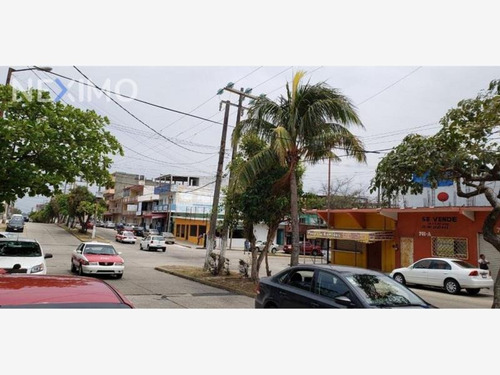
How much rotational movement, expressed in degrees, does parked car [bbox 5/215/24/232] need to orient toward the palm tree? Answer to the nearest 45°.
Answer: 0° — it already faces it

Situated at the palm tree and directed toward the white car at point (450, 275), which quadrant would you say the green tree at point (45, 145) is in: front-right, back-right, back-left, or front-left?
back-right

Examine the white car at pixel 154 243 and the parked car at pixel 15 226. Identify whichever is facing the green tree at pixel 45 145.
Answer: the parked car

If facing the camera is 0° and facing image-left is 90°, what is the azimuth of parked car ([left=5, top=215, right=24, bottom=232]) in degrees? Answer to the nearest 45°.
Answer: approximately 0°

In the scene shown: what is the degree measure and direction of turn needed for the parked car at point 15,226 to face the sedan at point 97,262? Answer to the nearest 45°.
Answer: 0° — it already faces it

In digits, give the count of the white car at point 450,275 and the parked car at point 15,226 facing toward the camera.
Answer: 1
